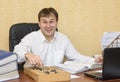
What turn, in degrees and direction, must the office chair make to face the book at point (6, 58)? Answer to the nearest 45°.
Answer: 0° — it already faces it

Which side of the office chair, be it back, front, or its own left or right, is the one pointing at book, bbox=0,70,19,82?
front

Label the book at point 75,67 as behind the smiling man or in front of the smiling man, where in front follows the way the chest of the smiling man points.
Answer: in front

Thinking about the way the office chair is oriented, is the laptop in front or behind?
in front

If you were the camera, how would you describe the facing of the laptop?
facing away from the viewer and to the left of the viewer

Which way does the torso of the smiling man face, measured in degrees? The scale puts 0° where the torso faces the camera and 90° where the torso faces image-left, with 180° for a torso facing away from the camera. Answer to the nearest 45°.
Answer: approximately 0°

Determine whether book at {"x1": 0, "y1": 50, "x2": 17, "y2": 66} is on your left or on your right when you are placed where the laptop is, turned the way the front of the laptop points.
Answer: on your left

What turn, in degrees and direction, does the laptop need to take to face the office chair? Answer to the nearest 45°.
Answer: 0° — it already faces it
